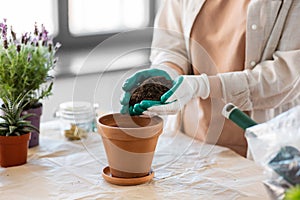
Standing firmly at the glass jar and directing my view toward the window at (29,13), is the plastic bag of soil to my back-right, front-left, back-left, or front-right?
back-right

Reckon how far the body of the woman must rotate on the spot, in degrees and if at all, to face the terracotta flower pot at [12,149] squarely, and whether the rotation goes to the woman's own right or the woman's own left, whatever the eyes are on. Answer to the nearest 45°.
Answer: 0° — they already face it

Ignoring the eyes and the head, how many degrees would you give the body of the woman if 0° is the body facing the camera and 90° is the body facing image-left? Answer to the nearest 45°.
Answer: approximately 45°

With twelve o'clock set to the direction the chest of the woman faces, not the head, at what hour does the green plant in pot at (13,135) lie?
The green plant in pot is roughly at 1 o'clock from the woman.

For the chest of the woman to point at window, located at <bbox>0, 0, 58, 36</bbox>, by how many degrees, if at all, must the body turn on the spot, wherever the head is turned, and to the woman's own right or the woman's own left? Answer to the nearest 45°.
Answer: approximately 90° to the woman's own right

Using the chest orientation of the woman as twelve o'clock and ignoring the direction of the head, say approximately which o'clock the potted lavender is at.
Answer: The potted lavender is roughly at 1 o'clock from the woman.
